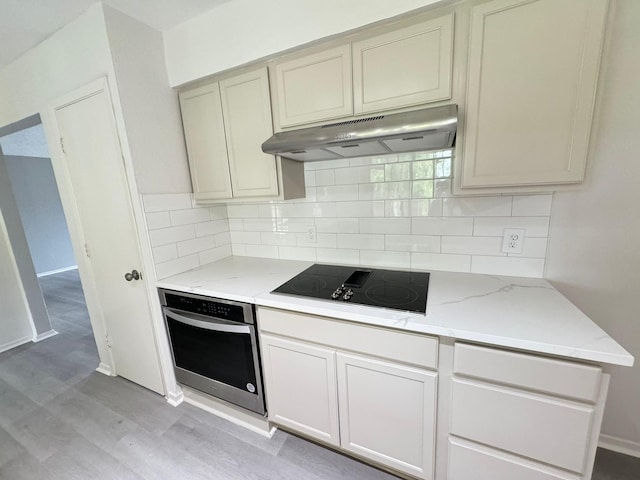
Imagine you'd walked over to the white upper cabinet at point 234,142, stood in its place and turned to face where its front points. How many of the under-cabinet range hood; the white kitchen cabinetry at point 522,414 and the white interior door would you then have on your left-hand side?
2

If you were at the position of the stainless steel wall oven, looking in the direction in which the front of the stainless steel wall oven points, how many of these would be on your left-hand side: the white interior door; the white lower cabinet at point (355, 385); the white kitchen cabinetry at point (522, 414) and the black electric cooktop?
3

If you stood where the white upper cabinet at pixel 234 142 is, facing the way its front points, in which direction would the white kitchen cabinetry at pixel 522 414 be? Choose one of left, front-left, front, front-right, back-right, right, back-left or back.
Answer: left

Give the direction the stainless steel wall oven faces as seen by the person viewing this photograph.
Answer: facing the viewer and to the left of the viewer

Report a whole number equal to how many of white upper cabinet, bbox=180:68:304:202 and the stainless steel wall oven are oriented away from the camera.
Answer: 0

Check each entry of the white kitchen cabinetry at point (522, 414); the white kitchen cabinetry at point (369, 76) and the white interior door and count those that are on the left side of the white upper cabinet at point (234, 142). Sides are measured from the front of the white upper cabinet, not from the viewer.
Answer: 2

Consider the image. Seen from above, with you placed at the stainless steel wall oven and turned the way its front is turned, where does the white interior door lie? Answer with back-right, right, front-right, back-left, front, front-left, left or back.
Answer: right

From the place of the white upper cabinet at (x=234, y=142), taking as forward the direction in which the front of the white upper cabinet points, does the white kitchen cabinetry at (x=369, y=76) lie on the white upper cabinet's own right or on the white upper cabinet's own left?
on the white upper cabinet's own left

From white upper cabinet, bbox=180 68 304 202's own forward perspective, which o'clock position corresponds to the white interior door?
The white interior door is roughly at 2 o'clock from the white upper cabinet.
